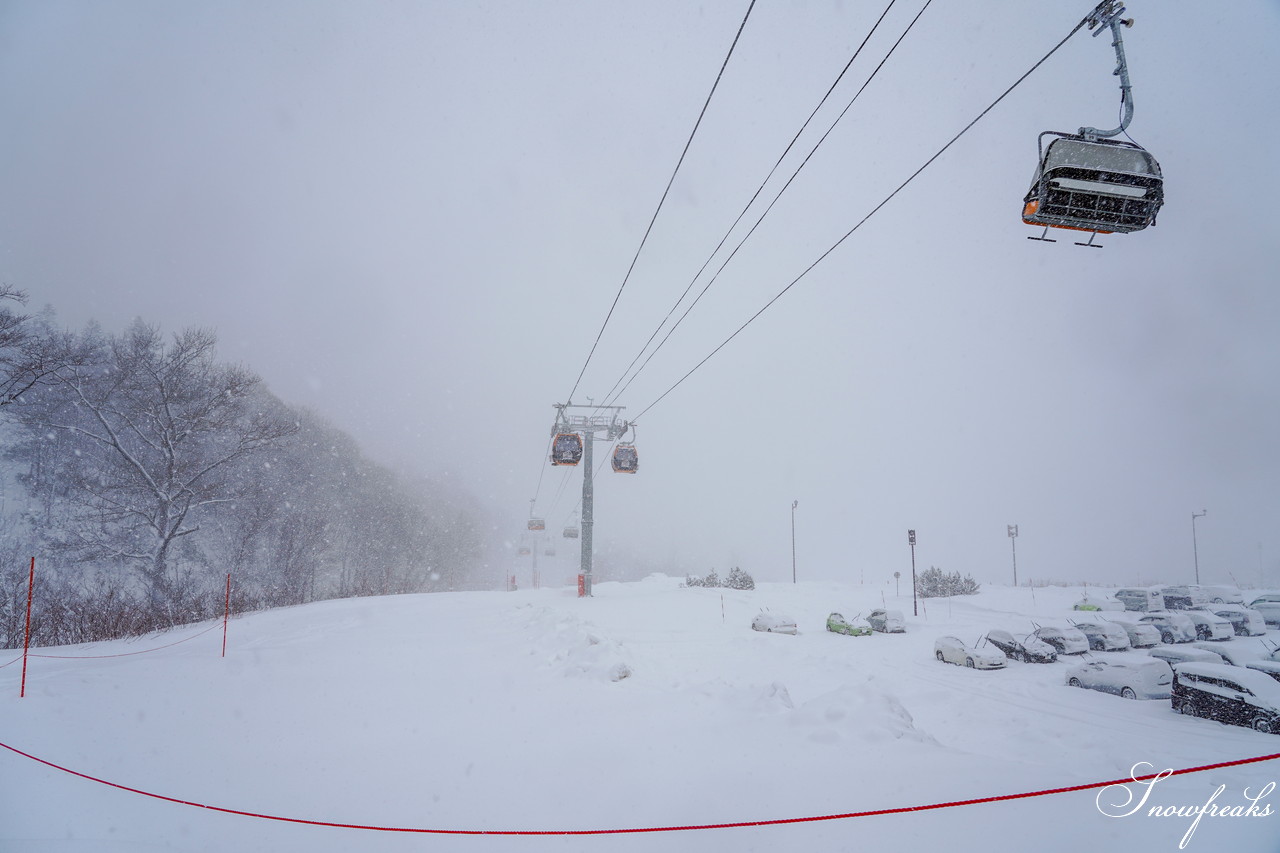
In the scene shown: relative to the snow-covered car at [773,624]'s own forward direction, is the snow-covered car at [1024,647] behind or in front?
in front

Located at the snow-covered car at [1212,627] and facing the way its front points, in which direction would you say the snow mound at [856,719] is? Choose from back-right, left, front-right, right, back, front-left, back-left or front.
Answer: front-right

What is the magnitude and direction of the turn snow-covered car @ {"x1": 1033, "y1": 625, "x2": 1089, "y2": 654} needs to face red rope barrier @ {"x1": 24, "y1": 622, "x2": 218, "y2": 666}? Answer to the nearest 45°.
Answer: approximately 90° to its right

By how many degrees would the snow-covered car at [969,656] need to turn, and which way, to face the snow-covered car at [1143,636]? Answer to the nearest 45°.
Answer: approximately 90° to its left

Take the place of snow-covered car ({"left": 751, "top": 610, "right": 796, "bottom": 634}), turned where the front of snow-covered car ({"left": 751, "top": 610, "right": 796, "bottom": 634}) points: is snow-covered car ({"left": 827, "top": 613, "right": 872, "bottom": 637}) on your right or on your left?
on your left
